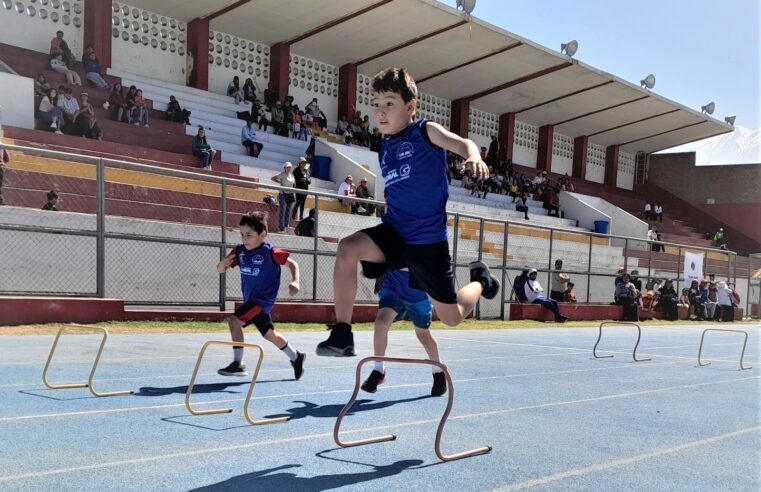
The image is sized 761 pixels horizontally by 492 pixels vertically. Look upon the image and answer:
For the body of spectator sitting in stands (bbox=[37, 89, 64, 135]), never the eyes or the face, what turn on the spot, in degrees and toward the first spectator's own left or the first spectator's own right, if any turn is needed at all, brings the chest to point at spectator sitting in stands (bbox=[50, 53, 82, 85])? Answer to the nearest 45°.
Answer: approximately 135° to the first spectator's own left

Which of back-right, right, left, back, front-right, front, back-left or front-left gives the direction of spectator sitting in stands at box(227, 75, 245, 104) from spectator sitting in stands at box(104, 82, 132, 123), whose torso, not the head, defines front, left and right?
left

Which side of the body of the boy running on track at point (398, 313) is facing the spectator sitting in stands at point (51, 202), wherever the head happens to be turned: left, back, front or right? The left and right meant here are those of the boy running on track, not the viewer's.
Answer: right

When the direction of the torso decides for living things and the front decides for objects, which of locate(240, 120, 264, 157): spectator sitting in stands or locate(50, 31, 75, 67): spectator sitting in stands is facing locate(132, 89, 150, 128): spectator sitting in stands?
locate(50, 31, 75, 67): spectator sitting in stands

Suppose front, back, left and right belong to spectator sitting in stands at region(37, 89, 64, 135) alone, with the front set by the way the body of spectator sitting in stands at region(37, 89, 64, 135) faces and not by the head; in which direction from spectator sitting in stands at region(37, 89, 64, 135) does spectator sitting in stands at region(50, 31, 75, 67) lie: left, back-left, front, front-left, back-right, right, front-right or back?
back-left

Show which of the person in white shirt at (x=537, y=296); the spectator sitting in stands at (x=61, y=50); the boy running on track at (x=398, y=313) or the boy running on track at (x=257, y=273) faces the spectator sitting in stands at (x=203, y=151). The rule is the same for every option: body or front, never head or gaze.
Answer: the spectator sitting in stands at (x=61, y=50)

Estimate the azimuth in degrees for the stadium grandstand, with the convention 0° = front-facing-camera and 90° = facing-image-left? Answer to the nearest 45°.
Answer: approximately 315°

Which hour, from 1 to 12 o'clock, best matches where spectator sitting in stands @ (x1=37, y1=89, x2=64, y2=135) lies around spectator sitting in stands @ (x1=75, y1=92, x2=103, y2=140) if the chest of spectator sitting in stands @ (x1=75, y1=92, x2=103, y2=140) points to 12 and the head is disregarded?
spectator sitting in stands @ (x1=37, y1=89, x2=64, y2=135) is roughly at 4 o'clock from spectator sitting in stands @ (x1=75, y1=92, x2=103, y2=140).

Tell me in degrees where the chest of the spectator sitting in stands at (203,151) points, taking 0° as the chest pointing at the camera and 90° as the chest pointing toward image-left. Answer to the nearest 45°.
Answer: approximately 315°

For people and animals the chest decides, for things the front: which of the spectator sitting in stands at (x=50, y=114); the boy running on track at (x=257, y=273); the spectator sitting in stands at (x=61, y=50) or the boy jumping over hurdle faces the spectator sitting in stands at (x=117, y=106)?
the spectator sitting in stands at (x=61, y=50)

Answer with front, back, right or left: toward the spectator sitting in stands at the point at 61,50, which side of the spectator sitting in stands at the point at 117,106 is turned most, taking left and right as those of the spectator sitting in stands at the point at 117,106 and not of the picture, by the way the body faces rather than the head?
back
